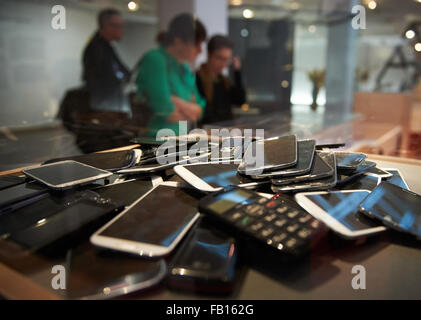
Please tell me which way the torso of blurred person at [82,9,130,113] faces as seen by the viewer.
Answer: to the viewer's right

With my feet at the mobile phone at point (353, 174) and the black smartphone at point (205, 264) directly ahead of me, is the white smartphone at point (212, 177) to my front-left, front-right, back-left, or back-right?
front-right

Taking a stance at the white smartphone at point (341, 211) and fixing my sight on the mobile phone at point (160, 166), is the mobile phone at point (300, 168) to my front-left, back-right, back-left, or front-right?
front-right

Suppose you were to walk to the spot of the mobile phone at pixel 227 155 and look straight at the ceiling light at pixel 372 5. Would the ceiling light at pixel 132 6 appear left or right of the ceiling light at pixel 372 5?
left

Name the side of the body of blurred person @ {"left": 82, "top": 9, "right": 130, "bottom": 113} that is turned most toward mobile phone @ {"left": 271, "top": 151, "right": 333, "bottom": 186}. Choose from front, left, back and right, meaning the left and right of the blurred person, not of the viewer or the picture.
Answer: right

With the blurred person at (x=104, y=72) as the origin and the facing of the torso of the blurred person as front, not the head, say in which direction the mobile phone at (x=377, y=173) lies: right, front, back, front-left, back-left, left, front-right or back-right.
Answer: right
